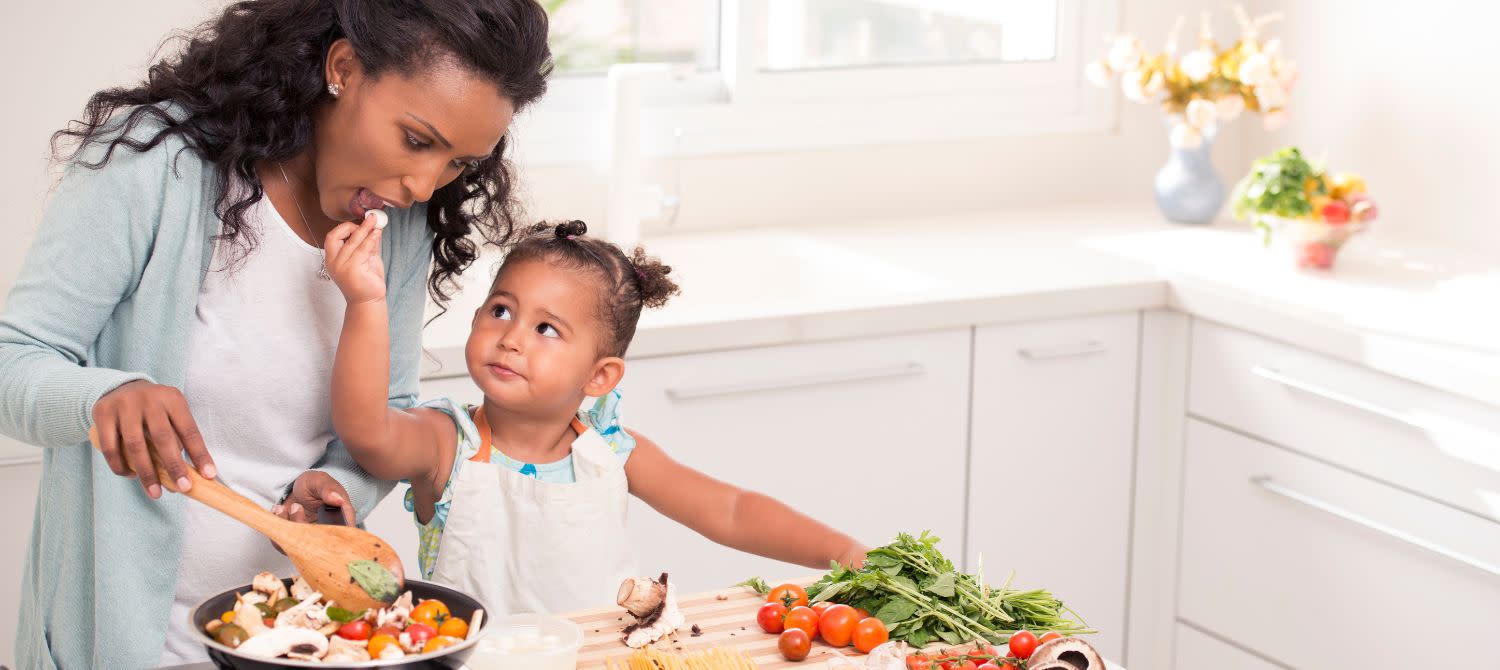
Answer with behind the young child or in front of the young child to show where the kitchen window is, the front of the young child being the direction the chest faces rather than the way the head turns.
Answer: behind

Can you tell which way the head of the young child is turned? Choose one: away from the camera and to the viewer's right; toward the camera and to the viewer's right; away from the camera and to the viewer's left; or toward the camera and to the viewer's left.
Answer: toward the camera and to the viewer's left

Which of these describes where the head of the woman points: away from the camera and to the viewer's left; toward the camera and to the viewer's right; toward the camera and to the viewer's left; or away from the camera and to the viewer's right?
toward the camera and to the viewer's right

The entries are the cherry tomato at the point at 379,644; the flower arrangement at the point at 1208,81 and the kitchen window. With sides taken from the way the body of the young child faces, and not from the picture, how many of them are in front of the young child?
1

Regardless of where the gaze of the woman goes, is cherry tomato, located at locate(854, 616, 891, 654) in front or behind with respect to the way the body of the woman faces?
in front

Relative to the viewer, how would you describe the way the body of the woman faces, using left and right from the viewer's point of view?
facing the viewer and to the right of the viewer

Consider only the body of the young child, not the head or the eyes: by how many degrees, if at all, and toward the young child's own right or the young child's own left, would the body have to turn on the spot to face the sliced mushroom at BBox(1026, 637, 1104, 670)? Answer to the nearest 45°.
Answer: approximately 45° to the young child's own left

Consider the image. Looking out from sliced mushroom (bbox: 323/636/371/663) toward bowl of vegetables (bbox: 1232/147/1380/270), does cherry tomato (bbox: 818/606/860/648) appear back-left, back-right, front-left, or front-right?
front-right

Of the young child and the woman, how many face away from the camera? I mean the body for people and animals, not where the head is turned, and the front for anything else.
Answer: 0

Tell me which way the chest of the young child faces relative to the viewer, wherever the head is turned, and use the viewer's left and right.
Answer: facing the viewer
